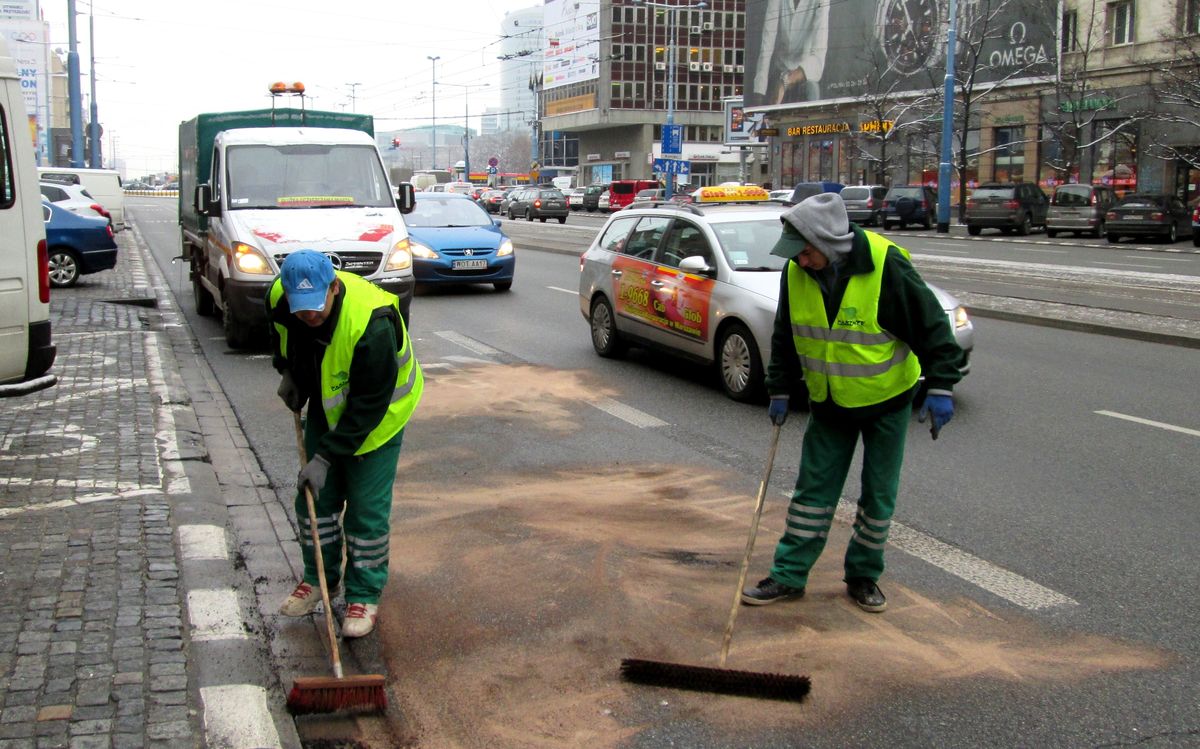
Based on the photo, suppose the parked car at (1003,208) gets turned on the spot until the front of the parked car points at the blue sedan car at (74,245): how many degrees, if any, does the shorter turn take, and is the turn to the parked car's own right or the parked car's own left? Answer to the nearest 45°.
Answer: approximately 180°

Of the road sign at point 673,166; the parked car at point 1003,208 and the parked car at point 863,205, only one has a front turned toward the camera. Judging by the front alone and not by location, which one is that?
the road sign

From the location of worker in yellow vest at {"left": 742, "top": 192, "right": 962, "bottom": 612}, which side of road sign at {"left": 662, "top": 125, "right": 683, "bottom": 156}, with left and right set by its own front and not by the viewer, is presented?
front

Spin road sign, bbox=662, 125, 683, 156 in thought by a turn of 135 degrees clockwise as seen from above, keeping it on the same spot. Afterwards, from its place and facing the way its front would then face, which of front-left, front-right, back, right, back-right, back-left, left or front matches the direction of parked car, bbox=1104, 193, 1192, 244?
back

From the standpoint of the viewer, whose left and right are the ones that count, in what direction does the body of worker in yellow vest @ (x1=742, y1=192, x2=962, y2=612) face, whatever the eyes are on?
facing the viewer and to the left of the viewer

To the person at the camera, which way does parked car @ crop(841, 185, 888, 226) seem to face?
facing away from the viewer and to the right of the viewer

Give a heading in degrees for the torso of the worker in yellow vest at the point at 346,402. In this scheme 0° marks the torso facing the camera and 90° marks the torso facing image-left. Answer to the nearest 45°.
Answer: approximately 45°

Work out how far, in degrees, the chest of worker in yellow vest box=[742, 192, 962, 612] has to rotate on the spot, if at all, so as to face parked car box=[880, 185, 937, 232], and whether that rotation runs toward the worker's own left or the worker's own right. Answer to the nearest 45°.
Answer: approximately 135° to the worker's own right

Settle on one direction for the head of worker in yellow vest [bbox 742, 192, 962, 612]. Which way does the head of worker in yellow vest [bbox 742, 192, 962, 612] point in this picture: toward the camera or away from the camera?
toward the camera

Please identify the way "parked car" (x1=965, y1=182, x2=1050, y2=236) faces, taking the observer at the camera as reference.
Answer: facing away from the viewer and to the right of the viewer

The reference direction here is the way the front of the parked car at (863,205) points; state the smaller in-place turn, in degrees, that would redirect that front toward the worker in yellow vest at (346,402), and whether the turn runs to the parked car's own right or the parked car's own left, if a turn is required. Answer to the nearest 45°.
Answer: approximately 135° to the parked car's own right

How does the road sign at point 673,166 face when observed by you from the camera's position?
facing the viewer

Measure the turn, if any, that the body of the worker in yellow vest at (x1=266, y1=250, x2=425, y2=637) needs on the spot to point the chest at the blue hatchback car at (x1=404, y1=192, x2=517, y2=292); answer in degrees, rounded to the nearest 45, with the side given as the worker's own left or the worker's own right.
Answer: approximately 135° to the worker's own right

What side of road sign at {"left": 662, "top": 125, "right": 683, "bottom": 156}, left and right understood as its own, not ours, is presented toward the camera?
front
